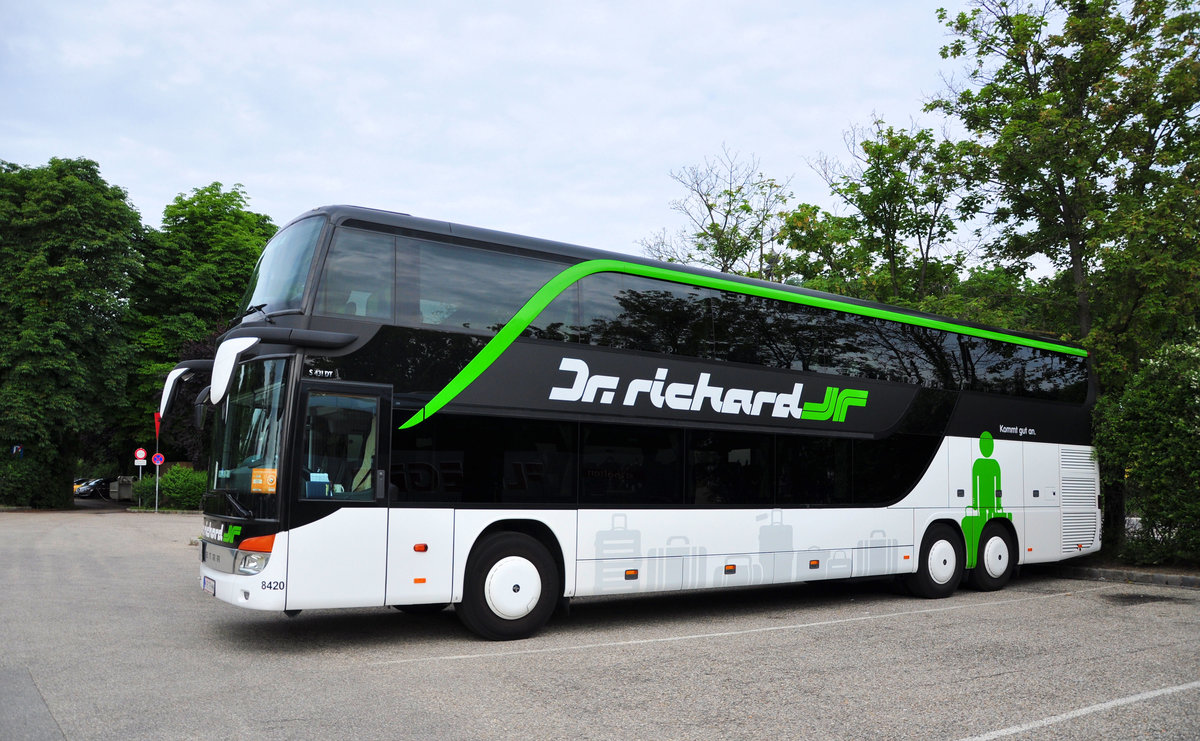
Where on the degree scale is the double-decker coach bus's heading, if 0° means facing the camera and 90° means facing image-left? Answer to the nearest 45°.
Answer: approximately 45°

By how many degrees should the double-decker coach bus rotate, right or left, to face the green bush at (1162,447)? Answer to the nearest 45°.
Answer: approximately 180°

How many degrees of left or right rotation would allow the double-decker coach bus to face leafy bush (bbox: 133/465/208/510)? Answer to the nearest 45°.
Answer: approximately 90° to its right

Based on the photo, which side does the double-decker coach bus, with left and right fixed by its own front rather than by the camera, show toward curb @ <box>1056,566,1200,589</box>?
back

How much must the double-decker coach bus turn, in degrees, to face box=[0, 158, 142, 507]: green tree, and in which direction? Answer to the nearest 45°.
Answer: approximately 90° to its right

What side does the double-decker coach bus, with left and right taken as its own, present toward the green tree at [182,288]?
right

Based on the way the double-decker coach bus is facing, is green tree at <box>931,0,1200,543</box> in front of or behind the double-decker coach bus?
behind
